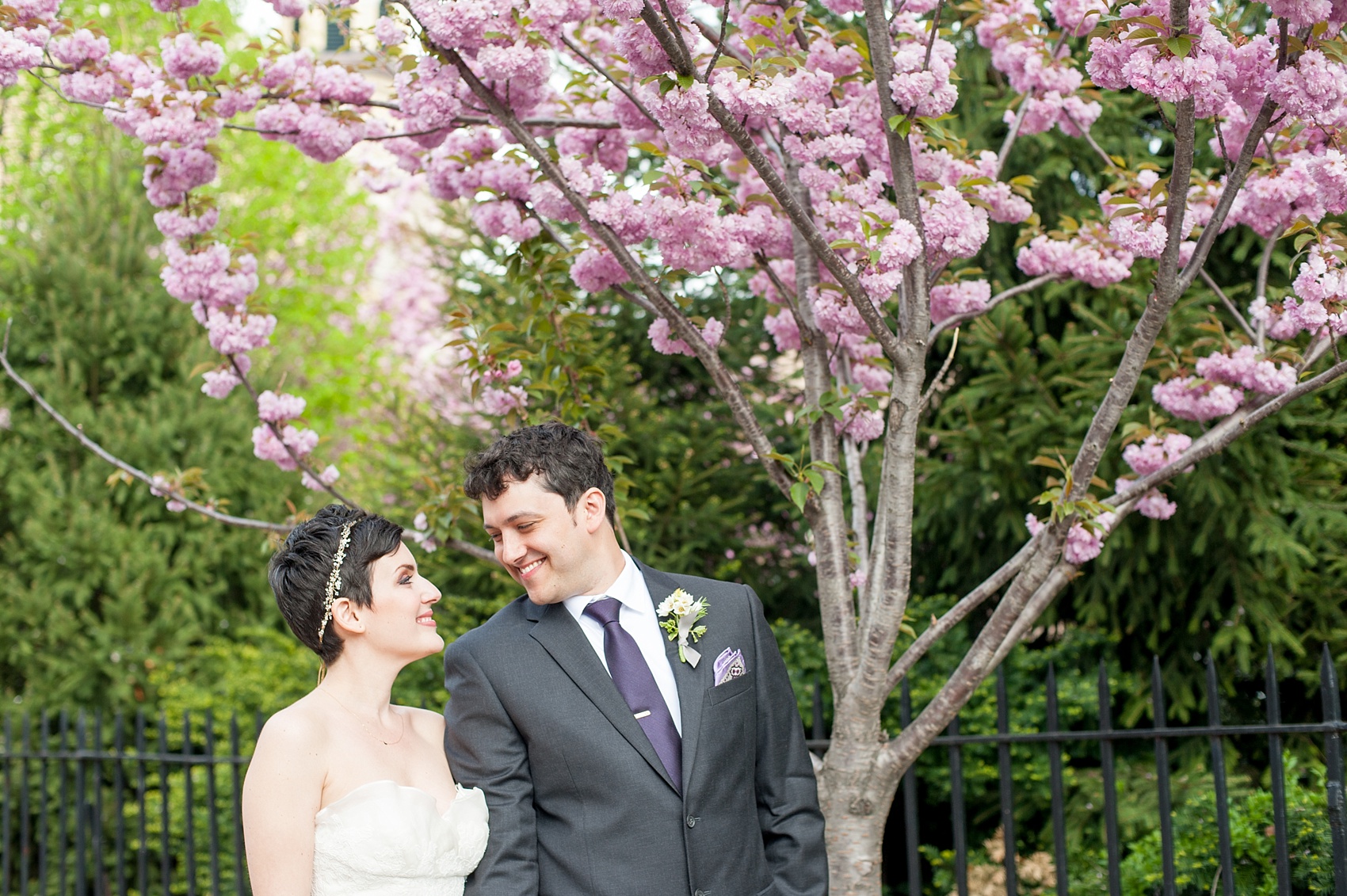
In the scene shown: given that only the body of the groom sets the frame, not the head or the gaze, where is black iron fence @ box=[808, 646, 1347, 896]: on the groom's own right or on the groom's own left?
on the groom's own left

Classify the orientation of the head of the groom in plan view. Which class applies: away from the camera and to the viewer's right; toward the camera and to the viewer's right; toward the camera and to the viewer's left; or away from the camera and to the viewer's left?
toward the camera and to the viewer's left

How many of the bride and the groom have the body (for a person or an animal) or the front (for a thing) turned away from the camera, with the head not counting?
0

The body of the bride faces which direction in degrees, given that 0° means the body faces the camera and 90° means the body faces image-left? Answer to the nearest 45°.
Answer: approximately 315°

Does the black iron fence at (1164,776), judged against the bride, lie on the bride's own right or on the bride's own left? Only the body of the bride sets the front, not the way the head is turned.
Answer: on the bride's own left

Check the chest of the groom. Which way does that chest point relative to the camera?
toward the camera
